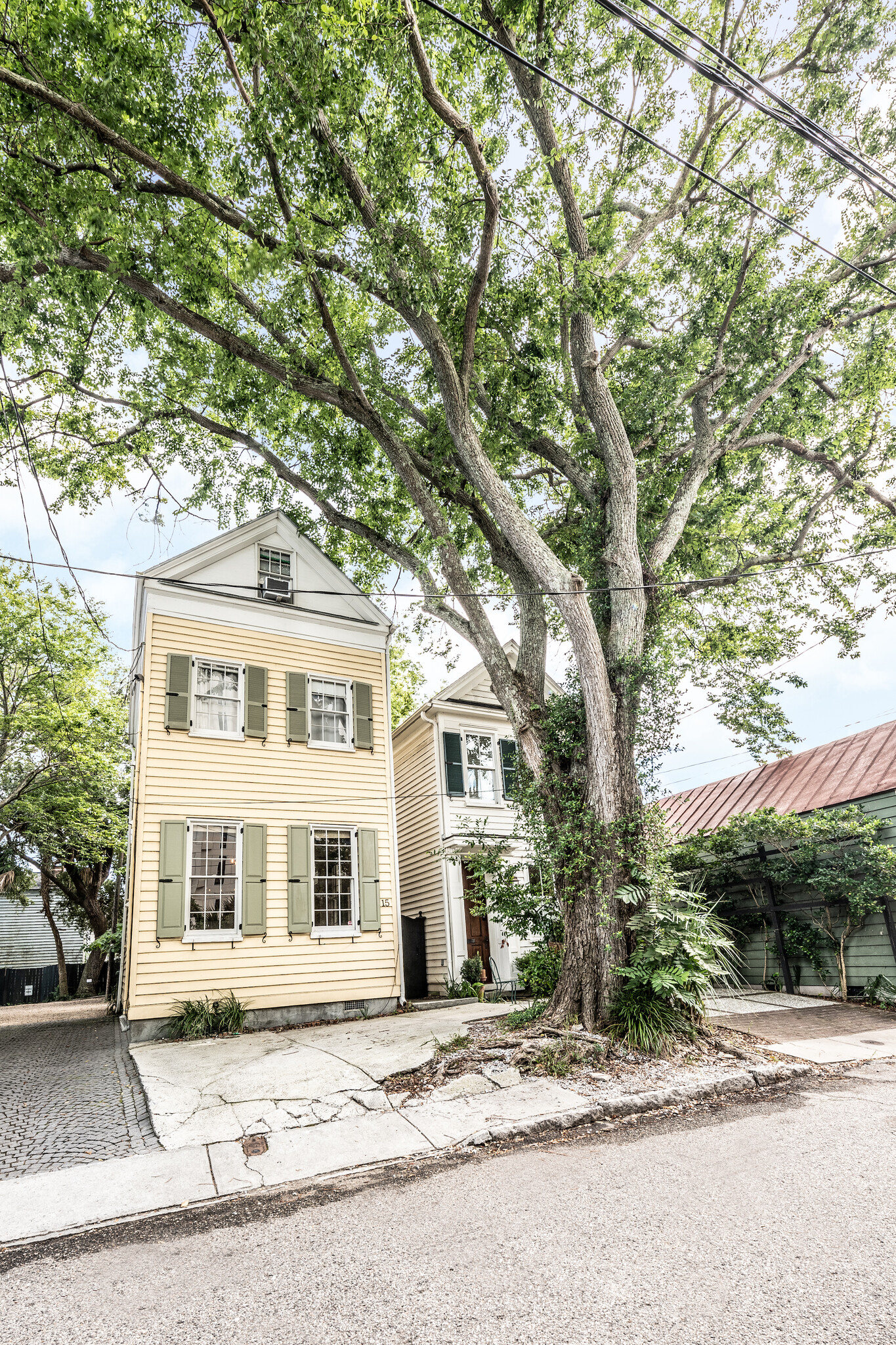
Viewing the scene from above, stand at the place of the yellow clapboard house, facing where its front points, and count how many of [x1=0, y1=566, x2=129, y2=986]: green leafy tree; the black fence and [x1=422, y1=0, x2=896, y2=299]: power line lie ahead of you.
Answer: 1

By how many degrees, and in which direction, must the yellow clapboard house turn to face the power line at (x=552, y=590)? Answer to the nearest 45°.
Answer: approximately 45° to its left

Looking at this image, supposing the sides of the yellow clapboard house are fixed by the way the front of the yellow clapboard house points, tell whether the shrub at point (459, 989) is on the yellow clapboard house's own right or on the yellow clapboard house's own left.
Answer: on the yellow clapboard house's own left

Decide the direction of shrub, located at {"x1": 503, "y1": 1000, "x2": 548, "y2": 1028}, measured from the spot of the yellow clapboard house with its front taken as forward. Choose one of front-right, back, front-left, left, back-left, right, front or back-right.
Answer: front-left

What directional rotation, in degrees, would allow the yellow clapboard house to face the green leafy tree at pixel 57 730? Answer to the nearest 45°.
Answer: approximately 135° to its right

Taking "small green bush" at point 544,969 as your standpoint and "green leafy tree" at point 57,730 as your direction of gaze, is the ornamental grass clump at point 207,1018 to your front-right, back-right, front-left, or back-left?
front-left

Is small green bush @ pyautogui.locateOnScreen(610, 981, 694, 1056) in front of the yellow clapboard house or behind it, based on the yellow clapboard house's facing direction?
in front

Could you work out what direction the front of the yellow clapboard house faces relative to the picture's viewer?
facing the viewer
